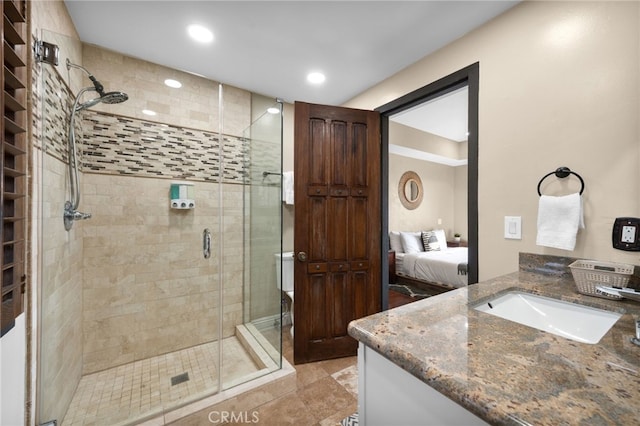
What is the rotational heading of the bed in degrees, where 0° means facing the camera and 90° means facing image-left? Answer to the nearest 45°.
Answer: approximately 315°

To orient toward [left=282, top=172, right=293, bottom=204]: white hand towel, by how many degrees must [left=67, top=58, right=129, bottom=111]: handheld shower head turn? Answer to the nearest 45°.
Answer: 0° — it already faces it

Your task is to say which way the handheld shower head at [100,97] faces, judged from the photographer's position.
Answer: facing to the right of the viewer

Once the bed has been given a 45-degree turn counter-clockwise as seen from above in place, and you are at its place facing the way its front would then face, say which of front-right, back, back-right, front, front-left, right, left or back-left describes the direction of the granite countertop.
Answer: right

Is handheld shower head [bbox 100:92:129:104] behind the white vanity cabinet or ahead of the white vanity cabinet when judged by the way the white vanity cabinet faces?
ahead

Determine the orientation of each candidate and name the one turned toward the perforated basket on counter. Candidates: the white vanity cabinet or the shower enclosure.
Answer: the shower enclosure

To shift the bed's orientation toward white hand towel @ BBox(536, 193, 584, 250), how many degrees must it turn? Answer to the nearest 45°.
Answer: approximately 45° to its right

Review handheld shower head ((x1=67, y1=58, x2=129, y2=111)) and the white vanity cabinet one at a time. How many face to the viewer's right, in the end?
1

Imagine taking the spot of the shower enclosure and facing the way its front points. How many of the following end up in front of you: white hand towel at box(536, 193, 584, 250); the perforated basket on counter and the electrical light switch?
3

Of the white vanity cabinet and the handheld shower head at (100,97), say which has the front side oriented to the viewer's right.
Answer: the handheld shower head

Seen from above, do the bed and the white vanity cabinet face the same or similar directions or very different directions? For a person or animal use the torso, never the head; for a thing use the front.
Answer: very different directions
